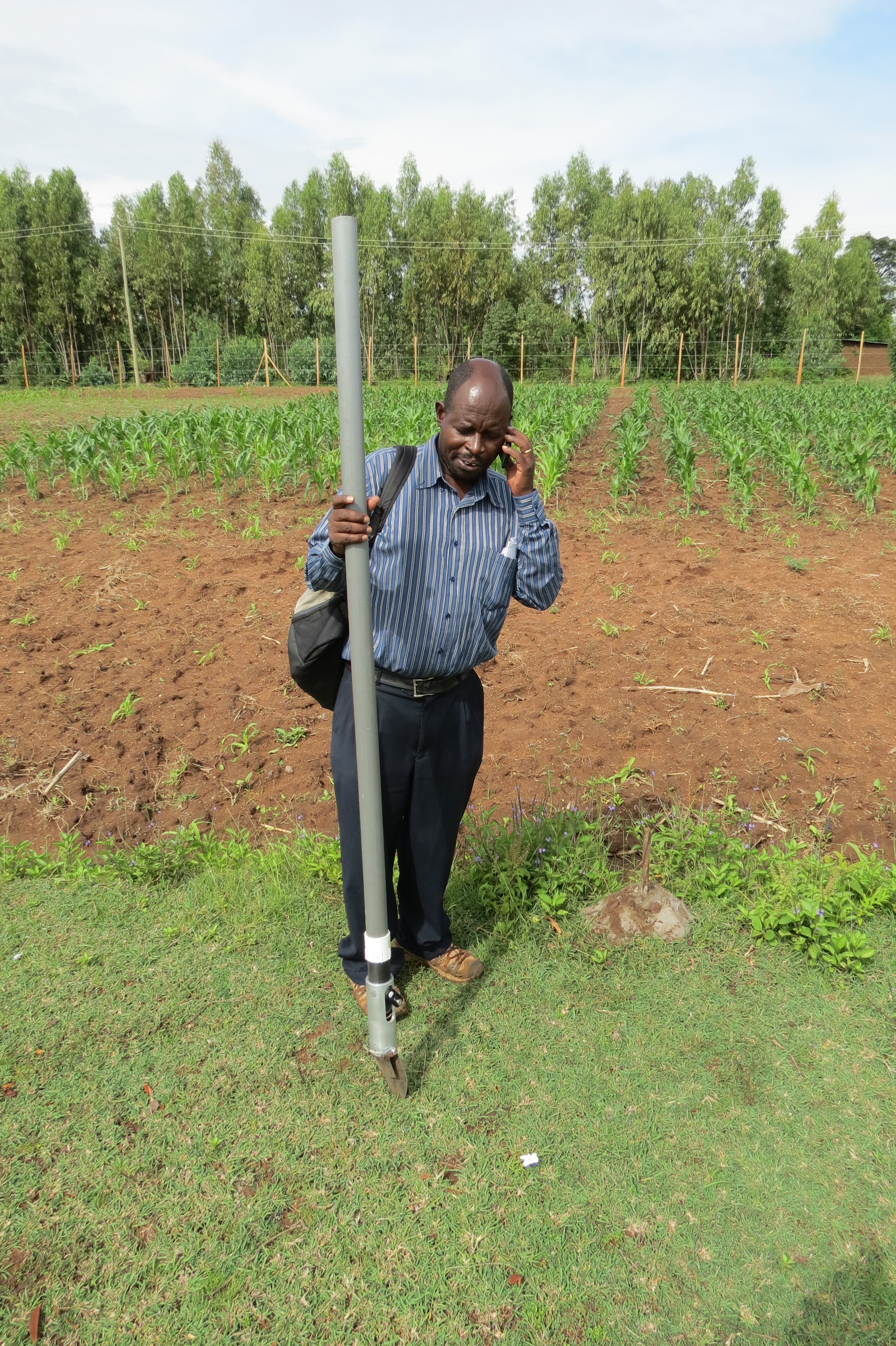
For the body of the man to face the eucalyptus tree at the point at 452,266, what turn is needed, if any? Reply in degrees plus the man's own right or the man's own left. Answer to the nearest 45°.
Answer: approximately 180°

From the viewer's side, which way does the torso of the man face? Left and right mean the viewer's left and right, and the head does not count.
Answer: facing the viewer

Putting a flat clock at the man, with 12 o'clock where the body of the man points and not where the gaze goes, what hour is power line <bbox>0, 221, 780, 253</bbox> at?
The power line is roughly at 6 o'clock from the man.

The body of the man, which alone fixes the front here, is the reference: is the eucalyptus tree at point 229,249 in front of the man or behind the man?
behind

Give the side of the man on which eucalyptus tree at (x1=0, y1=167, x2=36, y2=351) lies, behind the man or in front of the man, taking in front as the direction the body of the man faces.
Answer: behind

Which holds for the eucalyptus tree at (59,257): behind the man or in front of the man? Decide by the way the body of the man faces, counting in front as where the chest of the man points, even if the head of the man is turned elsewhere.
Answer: behind
